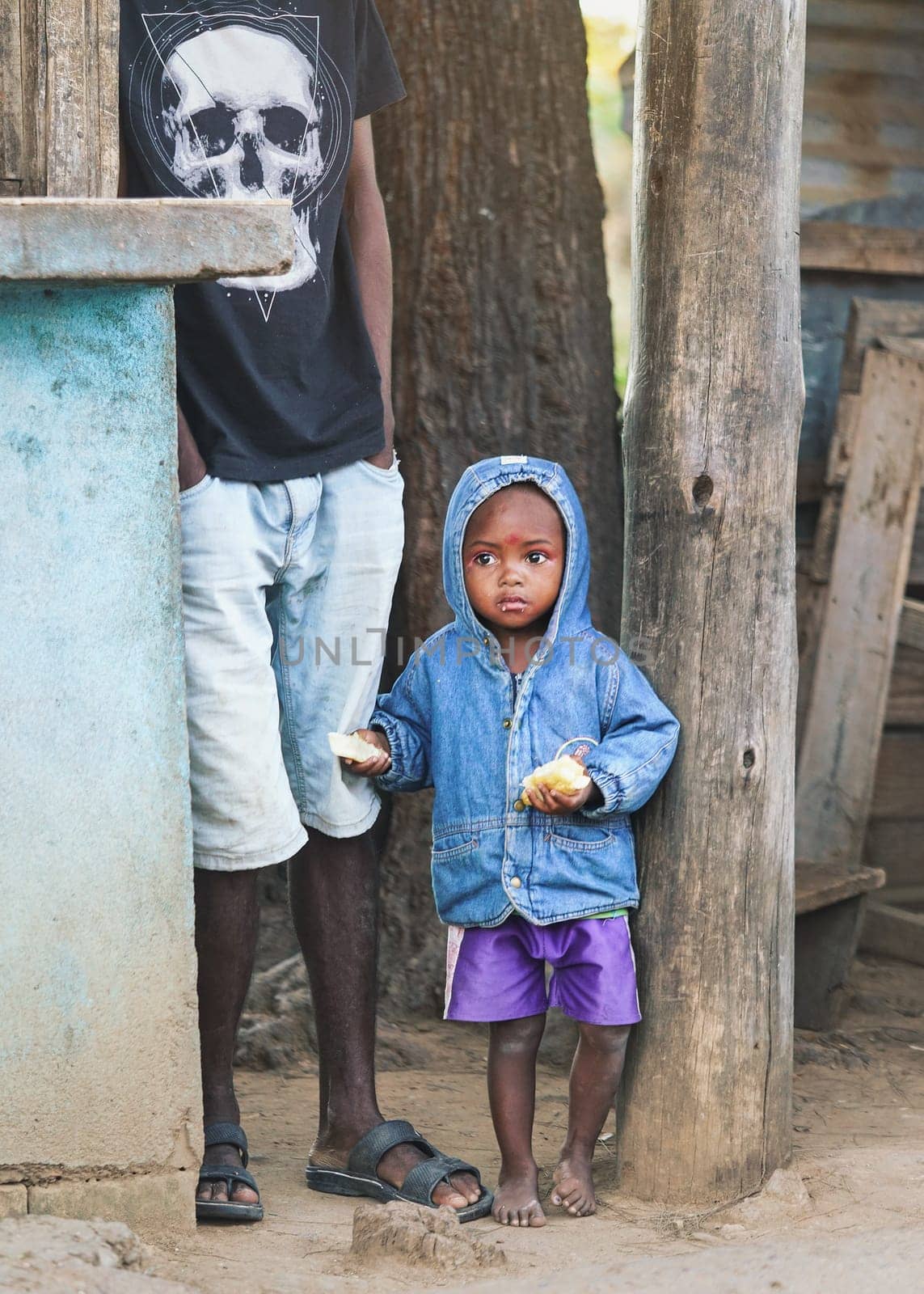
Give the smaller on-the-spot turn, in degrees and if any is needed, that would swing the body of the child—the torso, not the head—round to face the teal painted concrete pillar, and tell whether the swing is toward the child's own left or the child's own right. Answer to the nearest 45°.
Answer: approximately 45° to the child's own right

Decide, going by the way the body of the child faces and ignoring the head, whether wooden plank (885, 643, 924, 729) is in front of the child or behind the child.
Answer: behind

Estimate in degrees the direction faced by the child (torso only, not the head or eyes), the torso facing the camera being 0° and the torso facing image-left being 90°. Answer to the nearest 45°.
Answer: approximately 0°

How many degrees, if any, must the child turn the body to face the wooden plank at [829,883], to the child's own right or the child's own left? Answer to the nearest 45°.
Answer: approximately 135° to the child's own left

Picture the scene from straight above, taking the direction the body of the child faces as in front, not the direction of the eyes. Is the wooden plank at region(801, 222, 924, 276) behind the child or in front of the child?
behind

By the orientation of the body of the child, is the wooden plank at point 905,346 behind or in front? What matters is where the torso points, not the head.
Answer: behind

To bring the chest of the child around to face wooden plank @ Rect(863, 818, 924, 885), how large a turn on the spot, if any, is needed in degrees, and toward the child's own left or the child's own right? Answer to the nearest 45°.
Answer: approximately 135° to the child's own left

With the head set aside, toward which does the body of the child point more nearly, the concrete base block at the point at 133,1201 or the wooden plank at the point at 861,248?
the concrete base block

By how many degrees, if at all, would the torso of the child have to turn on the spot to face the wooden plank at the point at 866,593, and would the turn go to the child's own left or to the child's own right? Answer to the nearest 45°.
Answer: approximately 135° to the child's own left

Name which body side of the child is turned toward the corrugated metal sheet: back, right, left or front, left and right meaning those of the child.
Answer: back

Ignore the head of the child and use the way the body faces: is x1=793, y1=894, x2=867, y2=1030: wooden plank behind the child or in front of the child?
behind
